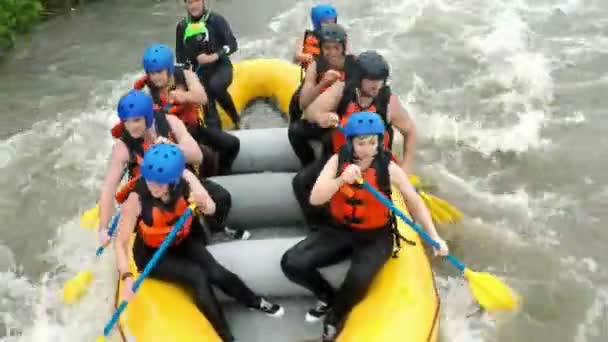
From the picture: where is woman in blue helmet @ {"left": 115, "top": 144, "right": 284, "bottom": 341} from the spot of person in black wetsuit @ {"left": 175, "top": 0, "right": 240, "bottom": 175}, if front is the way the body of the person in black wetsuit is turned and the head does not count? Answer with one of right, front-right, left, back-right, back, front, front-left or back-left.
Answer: front

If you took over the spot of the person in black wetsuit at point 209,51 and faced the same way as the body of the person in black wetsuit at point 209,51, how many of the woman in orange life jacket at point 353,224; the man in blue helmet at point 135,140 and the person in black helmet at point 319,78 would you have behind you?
0

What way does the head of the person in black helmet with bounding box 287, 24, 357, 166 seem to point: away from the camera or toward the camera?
toward the camera

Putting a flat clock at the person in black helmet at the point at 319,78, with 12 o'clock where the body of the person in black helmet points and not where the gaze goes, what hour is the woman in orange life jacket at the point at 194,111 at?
The woman in orange life jacket is roughly at 3 o'clock from the person in black helmet.

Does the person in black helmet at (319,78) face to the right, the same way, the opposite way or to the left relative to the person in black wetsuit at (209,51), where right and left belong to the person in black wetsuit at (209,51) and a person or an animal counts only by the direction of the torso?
the same way

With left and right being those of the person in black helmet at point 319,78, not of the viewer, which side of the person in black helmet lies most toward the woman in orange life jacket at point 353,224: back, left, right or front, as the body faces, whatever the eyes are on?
front

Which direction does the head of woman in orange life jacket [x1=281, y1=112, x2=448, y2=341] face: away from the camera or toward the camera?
toward the camera

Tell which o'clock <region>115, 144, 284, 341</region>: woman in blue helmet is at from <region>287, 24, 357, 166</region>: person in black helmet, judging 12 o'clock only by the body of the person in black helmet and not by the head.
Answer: The woman in blue helmet is roughly at 1 o'clock from the person in black helmet.

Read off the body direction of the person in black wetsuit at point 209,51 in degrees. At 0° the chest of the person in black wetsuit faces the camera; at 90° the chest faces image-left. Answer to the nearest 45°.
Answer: approximately 0°

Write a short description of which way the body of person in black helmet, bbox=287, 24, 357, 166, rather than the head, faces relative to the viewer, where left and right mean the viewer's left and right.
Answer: facing the viewer

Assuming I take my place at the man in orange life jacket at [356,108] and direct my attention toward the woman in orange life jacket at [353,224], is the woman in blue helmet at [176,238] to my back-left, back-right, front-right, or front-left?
front-right

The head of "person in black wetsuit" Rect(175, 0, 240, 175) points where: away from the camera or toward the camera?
toward the camera

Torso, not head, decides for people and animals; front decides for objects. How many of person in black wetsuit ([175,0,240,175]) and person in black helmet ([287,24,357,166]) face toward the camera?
2
